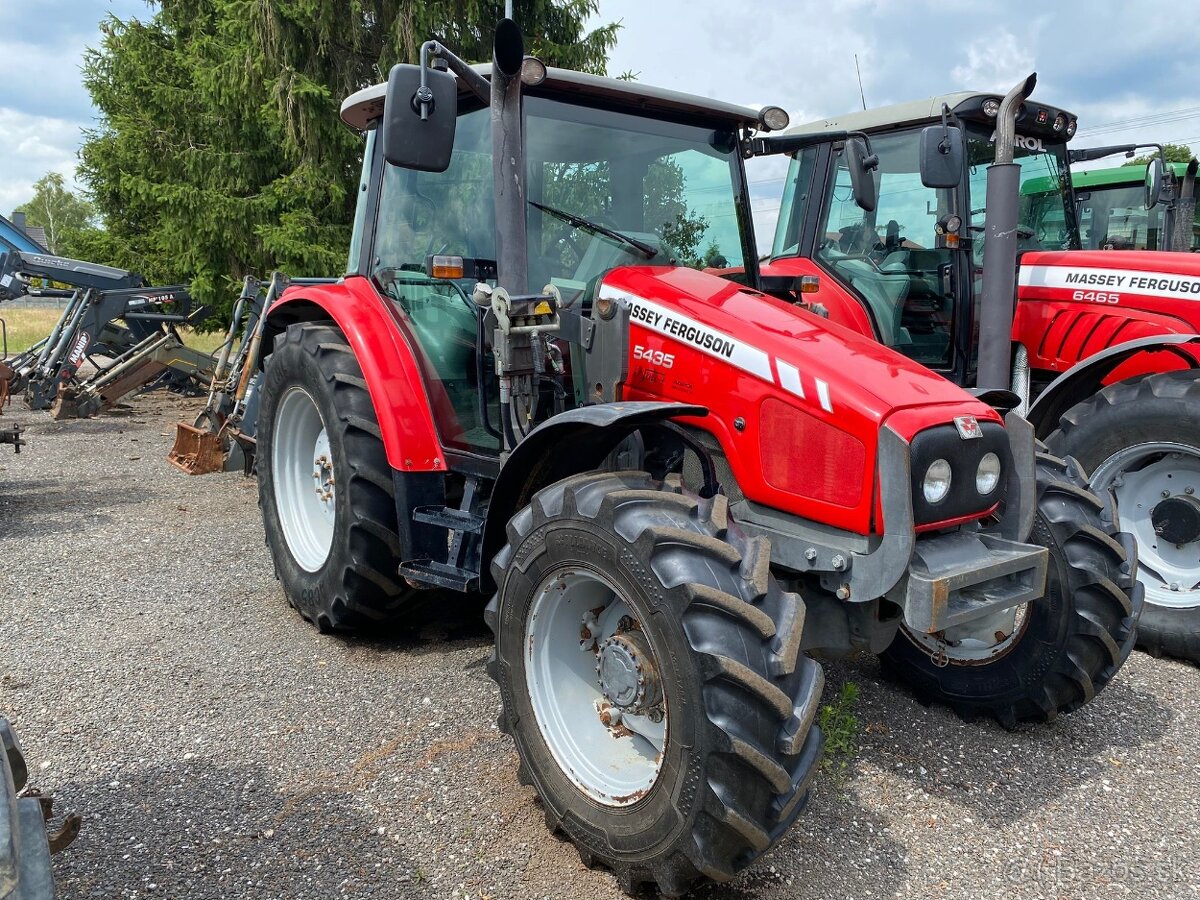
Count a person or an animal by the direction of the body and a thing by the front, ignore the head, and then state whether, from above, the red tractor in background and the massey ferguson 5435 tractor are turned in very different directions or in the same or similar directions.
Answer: same or similar directions

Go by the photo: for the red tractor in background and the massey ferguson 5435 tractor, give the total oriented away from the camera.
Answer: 0

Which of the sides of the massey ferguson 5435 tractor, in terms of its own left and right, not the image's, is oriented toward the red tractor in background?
left

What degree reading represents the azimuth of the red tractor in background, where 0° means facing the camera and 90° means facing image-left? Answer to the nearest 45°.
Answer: approximately 315°
